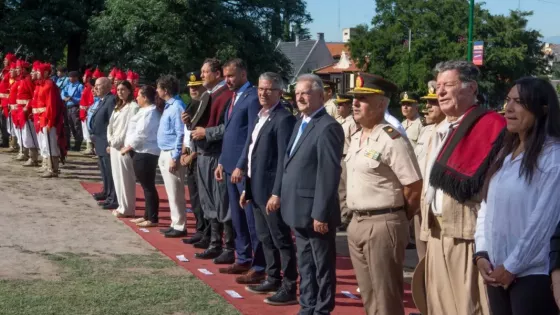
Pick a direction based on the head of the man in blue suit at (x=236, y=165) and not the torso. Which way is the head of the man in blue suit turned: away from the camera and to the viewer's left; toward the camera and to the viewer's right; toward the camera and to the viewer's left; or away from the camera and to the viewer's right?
toward the camera and to the viewer's left

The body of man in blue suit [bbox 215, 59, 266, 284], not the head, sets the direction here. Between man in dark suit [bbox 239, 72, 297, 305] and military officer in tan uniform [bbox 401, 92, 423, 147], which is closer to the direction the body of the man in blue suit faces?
the man in dark suit

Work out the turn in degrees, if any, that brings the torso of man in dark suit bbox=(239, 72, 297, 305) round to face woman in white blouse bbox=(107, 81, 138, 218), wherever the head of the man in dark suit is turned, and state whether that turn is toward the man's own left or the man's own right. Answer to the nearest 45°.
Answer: approximately 90° to the man's own right

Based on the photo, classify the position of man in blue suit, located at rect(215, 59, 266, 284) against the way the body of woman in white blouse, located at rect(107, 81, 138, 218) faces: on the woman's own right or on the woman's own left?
on the woman's own left

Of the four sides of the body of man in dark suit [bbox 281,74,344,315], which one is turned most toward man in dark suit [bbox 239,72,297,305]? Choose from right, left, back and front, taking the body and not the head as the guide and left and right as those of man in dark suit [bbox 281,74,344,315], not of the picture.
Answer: right

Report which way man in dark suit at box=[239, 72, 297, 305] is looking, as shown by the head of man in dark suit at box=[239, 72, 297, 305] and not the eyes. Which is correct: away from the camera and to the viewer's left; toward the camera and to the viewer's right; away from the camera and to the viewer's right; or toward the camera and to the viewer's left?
toward the camera and to the viewer's left

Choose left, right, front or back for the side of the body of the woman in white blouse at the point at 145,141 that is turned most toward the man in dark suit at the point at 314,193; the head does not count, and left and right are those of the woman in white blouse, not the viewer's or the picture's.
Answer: left

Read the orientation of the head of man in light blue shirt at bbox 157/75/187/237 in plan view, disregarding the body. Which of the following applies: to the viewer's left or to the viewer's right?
to the viewer's left

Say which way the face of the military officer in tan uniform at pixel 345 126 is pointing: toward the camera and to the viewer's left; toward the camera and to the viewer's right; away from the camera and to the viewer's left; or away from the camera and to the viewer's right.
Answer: toward the camera and to the viewer's left
